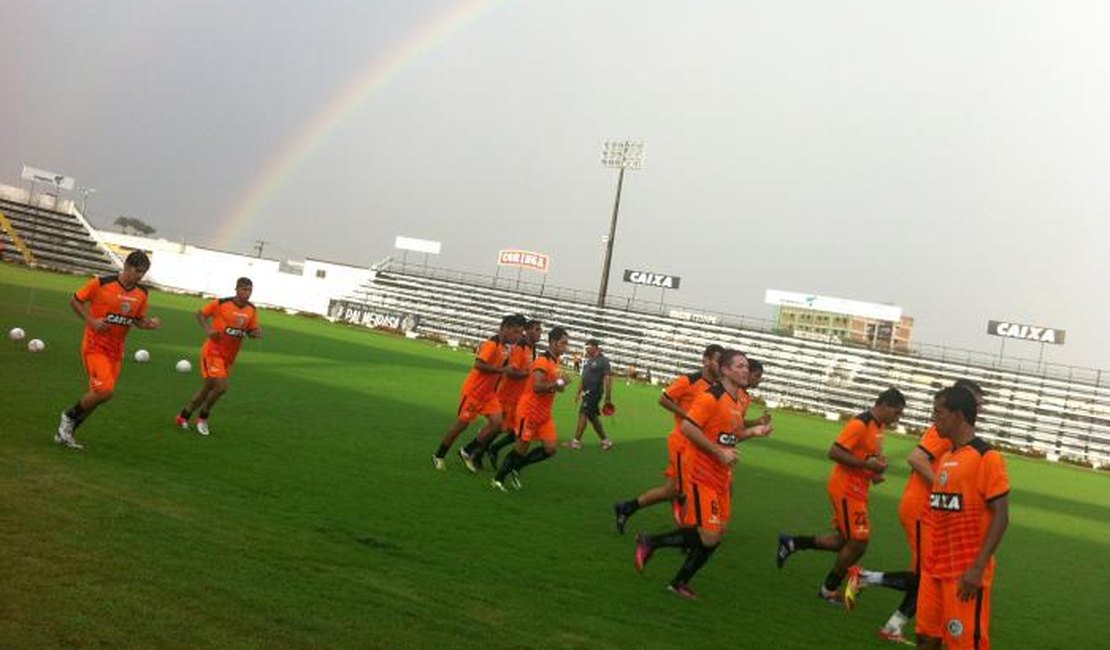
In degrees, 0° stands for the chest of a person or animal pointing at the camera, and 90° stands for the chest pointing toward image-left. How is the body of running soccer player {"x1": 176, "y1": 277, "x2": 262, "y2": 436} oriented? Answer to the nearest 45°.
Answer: approximately 315°

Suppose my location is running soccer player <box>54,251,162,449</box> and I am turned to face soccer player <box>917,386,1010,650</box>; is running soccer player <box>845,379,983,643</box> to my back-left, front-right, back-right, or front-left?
front-left

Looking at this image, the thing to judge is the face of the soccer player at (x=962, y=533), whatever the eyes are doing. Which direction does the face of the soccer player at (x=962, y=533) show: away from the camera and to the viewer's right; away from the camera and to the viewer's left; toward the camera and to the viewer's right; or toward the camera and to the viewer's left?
toward the camera and to the viewer's left

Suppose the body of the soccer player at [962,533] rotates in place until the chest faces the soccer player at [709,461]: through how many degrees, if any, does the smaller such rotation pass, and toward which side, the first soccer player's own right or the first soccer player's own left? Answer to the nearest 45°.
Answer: approximately 90° to the first soccer player's own right

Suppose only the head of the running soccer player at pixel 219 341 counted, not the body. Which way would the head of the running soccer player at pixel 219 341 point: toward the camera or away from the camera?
toward the camera

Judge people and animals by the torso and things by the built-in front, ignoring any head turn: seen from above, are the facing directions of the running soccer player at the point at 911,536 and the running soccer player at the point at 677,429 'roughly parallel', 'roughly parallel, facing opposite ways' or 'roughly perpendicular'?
roughly parallel

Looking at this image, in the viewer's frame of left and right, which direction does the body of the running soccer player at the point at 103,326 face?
facing the viewer and to the right of the viewer

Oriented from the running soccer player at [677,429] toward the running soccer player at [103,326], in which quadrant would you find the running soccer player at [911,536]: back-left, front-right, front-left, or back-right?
back-left
